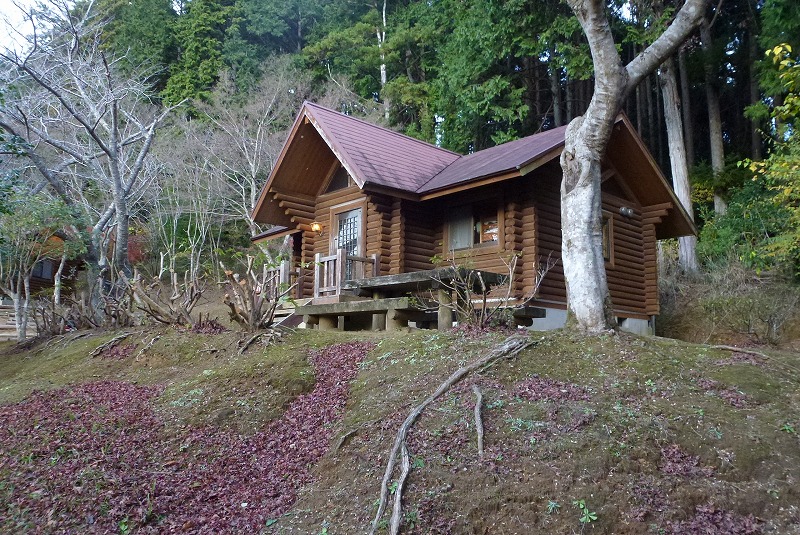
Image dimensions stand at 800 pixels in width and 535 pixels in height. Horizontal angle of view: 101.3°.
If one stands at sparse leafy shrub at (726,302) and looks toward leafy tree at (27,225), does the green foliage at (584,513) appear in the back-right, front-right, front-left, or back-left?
front-left

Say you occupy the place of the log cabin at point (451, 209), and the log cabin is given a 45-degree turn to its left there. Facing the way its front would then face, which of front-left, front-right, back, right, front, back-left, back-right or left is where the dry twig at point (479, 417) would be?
front

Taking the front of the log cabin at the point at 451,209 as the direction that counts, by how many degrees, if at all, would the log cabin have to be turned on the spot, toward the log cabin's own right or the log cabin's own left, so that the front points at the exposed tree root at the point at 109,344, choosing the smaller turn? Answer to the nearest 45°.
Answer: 0° — it already faces it

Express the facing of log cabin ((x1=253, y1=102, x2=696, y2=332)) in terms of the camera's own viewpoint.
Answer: facing the viewer and to the left of the viewer

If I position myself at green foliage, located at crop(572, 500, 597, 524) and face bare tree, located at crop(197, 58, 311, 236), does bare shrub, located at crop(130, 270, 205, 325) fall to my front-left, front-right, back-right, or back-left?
front-left

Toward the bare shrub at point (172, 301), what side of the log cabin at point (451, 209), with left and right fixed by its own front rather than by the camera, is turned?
front

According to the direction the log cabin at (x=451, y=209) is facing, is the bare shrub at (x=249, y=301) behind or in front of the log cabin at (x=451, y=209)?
in front

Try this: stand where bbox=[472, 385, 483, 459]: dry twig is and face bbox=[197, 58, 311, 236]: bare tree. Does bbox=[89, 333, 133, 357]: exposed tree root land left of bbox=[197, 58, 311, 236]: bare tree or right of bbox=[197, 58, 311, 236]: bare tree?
left

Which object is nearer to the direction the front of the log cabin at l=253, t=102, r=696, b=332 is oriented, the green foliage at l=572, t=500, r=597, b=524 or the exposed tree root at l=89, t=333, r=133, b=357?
the exposed tree root

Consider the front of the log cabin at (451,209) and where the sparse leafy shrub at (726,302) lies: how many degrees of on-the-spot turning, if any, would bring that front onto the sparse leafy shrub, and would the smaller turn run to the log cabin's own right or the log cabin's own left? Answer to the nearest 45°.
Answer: approximately 135° to the log cabin's own left

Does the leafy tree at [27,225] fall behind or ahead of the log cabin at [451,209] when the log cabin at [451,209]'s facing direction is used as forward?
ahead

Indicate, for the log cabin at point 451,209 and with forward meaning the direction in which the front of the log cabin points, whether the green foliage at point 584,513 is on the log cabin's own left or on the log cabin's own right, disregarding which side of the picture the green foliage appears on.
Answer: on the log cabin's own left

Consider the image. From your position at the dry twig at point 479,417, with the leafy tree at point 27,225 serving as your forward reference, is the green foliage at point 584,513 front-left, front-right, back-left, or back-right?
back-left
